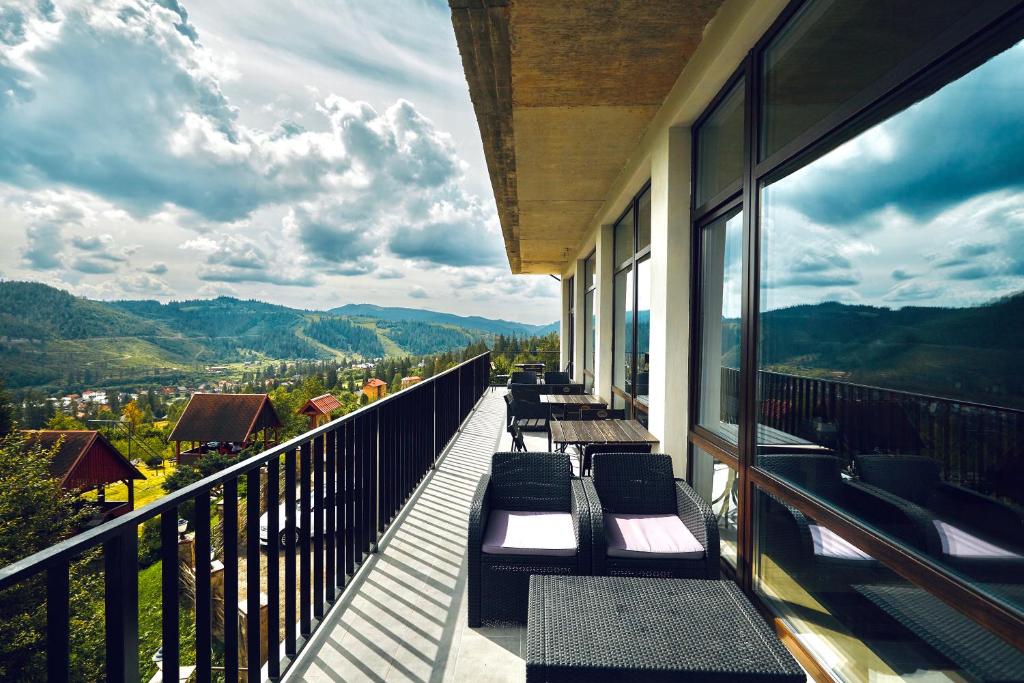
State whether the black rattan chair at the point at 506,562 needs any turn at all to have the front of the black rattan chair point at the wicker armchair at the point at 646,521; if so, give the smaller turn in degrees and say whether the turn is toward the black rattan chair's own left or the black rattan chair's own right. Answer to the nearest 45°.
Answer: approximately 90° to the black rattan chair's own left

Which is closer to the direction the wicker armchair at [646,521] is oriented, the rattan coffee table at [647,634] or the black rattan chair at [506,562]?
the rattan coffee table

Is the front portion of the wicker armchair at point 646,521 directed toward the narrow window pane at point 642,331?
no

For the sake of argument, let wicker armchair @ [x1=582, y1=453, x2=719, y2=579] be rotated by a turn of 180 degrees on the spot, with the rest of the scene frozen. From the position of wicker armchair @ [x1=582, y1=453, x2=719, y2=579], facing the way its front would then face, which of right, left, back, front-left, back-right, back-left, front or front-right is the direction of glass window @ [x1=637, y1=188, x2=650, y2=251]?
front

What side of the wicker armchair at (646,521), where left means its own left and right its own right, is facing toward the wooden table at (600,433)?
back

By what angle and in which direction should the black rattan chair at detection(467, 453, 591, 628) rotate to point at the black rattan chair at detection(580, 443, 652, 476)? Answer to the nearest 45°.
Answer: approximately 135° to its left

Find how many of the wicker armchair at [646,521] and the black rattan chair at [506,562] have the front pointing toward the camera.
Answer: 2

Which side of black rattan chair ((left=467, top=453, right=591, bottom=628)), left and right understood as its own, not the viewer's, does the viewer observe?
front

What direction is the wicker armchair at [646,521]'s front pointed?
toward the camera

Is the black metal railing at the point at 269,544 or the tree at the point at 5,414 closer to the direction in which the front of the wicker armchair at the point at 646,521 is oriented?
the black metal railing

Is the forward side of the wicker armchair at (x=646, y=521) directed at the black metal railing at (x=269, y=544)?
no

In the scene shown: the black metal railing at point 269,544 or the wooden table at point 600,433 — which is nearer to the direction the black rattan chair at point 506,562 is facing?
the black metal railing

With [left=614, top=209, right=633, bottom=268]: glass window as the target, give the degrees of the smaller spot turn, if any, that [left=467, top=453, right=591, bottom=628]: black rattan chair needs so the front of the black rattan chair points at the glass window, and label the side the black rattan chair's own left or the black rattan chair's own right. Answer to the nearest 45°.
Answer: approximately 180°

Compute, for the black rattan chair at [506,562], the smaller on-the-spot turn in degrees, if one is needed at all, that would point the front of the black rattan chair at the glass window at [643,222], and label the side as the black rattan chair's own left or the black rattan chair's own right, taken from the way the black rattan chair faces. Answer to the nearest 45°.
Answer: approximately 135° to the black rattan chair's own left

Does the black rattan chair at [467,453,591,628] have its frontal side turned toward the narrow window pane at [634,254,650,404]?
no

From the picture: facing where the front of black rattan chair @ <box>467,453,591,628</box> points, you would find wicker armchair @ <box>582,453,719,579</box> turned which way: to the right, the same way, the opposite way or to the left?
the same way

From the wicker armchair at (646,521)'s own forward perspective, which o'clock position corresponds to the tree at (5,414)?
The tree is roughly at 4 o'clock from the wicker armchair.

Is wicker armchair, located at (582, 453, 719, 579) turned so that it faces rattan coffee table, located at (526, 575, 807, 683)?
yes
